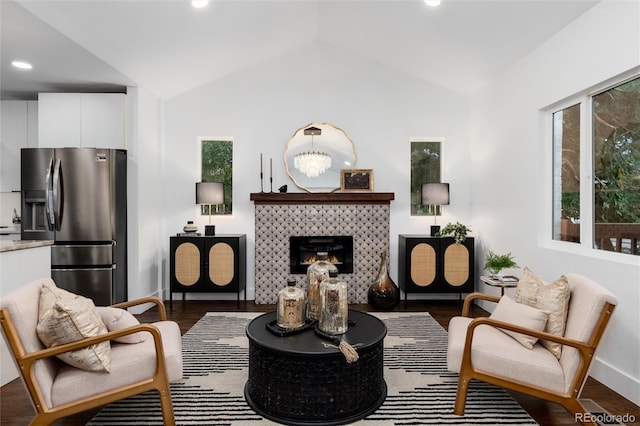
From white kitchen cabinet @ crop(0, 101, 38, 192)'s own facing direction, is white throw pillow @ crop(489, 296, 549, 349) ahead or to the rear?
ahead

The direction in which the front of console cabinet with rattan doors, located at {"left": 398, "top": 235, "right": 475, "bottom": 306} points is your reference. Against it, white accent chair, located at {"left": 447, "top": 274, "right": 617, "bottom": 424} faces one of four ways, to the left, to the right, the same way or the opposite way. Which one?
to the right

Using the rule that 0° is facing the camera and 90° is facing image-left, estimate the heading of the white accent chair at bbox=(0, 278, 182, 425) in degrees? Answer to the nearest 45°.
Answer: approximately 270°

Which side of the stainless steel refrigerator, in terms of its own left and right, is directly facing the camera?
front

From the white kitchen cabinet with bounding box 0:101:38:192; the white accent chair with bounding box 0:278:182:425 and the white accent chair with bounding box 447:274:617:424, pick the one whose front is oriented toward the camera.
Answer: the white kitchen cabinet

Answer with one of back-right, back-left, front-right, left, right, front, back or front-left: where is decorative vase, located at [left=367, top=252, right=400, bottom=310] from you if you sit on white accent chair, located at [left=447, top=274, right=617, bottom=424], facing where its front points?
front-right

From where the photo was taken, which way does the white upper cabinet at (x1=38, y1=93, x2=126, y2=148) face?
toward the camera

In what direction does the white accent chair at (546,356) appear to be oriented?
to the viewer's left

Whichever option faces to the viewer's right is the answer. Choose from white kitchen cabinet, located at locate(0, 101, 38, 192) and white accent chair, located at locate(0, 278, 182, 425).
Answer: the white accent chair

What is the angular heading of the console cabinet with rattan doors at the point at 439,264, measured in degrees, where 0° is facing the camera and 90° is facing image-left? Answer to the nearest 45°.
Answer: approximately 0°

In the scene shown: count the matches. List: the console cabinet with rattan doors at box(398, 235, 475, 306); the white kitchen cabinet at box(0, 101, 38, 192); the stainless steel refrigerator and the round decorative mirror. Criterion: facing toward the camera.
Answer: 4

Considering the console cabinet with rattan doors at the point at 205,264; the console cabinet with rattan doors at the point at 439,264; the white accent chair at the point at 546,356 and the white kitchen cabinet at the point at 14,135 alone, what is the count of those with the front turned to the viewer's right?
0

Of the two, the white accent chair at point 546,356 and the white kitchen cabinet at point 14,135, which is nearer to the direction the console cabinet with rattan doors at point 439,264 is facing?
the white accent chair

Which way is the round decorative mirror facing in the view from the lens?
facing the viewer

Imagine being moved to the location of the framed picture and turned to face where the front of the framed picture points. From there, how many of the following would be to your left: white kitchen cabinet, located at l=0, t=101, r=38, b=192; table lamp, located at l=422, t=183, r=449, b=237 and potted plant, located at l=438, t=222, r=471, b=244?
2

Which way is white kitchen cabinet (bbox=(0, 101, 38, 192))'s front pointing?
toward the camera

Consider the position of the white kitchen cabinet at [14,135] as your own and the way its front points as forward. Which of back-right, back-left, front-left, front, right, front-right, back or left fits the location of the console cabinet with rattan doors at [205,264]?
front-left

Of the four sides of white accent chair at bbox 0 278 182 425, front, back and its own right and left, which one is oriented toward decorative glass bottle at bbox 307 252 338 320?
front
